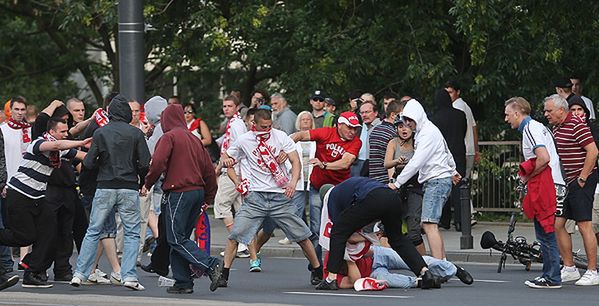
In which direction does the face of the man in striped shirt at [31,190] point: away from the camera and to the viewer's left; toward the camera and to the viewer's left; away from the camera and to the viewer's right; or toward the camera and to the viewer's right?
toward the camera and to the viewer's right

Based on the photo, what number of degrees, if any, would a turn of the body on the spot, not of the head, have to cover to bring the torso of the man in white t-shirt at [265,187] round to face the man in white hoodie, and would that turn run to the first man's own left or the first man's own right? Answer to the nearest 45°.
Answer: approximately 90° to the first man's own left

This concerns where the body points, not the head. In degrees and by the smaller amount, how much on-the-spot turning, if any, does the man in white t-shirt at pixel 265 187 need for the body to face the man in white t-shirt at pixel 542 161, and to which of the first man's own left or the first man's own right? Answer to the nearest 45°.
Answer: approximately 90° to the first man's own left

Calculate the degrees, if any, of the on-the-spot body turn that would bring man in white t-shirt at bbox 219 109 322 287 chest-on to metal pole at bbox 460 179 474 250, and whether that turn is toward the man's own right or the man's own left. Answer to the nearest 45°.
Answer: approximately 135° to the man's own left

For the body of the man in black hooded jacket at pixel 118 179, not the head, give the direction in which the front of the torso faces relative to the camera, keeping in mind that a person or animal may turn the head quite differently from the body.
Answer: away from the camera

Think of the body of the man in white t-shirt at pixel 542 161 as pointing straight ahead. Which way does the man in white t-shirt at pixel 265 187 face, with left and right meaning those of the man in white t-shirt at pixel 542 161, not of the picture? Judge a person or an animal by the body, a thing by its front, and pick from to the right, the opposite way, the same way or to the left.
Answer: to the left

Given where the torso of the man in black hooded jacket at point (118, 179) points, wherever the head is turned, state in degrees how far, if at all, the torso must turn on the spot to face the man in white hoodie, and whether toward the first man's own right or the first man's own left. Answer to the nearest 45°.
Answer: approximately 90° to the first man's own right

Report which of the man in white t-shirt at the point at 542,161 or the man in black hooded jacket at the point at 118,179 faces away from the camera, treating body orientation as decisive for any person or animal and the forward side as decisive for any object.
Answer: the man in black hooded jacket

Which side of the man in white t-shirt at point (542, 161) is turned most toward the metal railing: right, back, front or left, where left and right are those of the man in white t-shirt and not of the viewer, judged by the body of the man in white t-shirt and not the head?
right

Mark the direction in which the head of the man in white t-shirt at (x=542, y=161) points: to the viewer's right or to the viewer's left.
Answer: to the viewer's left

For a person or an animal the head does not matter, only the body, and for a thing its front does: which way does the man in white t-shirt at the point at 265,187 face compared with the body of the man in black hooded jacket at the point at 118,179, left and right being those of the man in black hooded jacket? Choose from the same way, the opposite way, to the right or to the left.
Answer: the opposite way
